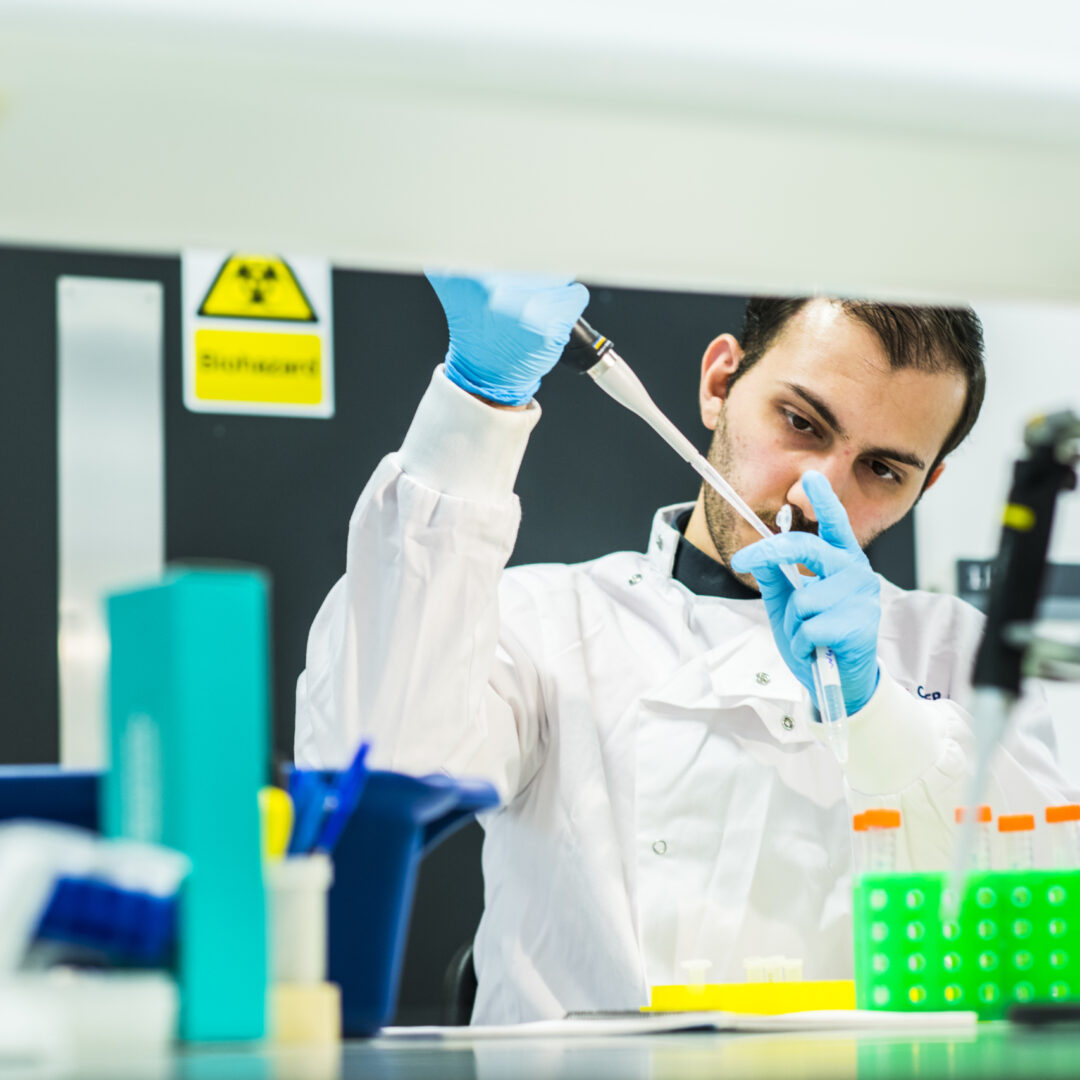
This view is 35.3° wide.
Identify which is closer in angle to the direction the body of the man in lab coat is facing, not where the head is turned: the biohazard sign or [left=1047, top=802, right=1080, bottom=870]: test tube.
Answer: the test tube

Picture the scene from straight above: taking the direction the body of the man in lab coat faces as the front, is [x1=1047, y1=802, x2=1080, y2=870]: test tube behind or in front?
in front

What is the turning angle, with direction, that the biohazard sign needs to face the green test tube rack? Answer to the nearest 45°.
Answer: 0° — it already faces it

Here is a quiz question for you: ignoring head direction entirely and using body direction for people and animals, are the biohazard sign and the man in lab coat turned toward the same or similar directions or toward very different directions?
same or similar directions

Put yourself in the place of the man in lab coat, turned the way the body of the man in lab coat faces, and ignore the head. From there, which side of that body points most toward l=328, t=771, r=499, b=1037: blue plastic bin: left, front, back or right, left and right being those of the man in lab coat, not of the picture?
front

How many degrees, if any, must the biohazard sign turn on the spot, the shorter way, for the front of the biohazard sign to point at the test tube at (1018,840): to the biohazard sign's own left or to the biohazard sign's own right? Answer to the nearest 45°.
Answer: approximately 45° to the biohazard sign's own left

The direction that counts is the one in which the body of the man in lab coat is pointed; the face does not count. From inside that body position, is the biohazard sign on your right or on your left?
on your right

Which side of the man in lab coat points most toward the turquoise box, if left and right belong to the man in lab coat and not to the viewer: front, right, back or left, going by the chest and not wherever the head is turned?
front

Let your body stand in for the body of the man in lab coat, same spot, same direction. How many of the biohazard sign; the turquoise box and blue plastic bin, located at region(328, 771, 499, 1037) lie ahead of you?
2

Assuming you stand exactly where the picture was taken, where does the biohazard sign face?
facing the viewer

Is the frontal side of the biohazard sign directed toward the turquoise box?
yes

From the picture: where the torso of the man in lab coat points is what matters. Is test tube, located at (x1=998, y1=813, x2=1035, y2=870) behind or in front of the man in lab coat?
in front

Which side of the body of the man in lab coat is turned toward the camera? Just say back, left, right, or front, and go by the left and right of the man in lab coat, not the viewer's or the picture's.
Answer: front
